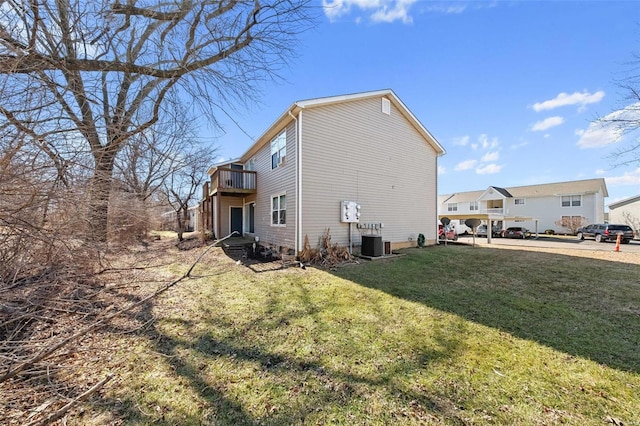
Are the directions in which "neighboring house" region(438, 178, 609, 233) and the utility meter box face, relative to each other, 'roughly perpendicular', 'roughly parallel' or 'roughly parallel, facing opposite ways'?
roughly perpendicular

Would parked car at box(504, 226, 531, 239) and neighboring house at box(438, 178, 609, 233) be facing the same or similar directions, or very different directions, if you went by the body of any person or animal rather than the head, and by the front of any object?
very different directions

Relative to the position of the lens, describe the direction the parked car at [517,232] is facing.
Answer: facing away from the viewer and to the right of the viewer

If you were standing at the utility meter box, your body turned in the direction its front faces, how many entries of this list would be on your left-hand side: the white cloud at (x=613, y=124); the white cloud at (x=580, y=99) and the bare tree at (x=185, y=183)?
2

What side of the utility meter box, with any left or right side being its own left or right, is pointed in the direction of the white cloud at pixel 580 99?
left

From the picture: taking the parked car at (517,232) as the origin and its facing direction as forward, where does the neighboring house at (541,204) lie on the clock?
The neighboring house is roughly at 11 o'clock from the parked car.

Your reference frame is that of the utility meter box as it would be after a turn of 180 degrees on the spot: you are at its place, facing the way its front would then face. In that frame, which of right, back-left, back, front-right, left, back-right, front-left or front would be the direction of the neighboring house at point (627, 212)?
front-right
